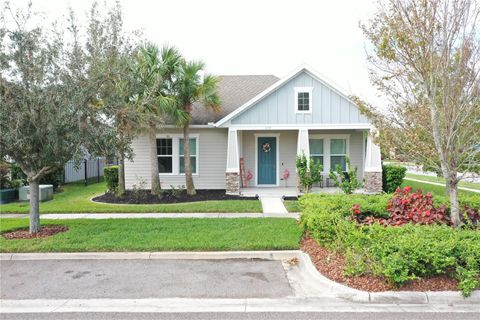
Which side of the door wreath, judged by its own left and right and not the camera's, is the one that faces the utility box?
right

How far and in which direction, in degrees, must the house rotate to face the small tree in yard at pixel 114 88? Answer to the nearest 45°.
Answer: approximately 45° to its right

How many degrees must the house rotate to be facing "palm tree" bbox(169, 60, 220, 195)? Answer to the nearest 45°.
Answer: approximately 45° to its right

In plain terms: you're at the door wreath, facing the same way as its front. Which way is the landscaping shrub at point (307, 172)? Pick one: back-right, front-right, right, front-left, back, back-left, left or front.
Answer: front-left

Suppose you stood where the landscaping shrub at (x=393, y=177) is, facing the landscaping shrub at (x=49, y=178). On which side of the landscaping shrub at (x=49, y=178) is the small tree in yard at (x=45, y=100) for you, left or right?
left

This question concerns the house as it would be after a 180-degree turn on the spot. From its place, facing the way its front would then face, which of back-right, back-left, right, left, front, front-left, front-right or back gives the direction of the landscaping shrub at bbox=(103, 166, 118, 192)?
left

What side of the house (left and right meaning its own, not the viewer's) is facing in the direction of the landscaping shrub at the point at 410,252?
front

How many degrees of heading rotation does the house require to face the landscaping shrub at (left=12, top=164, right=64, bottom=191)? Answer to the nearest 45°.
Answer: approximately 90° to its right

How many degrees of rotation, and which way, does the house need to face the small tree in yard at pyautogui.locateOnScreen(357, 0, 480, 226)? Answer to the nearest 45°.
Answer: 0° — it already faces it

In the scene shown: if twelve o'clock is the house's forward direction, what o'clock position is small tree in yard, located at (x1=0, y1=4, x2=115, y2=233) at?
The small tree in yard is roughly at 1 o'clock from the house.

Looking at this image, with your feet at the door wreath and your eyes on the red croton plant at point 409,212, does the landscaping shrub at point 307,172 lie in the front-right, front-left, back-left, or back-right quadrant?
front-left

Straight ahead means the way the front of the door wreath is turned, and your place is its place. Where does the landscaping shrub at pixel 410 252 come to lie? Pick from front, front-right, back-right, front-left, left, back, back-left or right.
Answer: front

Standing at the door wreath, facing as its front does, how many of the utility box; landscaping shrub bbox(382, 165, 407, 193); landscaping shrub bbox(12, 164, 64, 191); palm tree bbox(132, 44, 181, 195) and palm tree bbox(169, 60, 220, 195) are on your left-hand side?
1

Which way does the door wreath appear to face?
toward the camera

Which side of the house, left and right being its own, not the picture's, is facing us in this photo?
front

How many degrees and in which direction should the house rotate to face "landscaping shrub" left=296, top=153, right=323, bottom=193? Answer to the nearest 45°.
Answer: approximately 45° to its left

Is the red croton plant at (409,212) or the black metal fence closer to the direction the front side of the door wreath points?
the red croton plant

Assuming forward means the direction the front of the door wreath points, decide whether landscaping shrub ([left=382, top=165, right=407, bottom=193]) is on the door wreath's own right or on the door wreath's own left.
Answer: on the door wreath's own left

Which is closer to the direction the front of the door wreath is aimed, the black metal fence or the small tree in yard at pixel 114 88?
the small tree in yard
